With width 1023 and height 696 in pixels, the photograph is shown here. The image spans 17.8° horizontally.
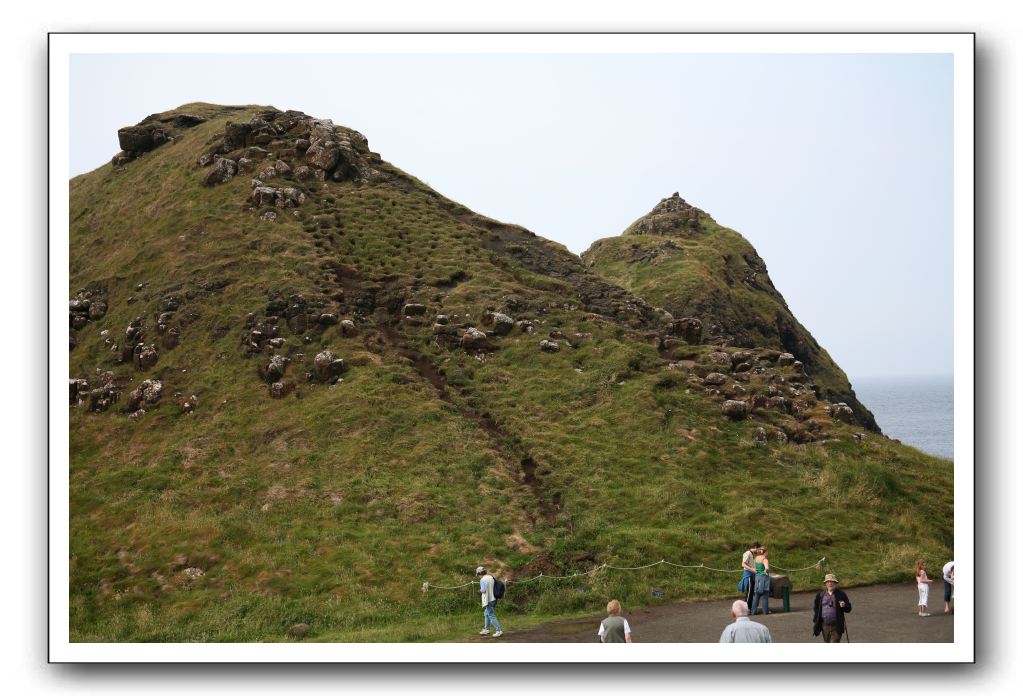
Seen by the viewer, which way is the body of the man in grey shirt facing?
away from the camera

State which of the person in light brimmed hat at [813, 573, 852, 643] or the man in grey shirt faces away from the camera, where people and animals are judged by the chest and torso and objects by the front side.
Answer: the man in grey shirt

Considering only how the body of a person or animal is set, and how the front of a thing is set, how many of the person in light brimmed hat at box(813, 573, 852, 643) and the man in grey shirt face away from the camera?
1

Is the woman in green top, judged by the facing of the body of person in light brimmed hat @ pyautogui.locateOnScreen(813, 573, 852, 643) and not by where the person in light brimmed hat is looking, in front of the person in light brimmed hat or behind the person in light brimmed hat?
behind
